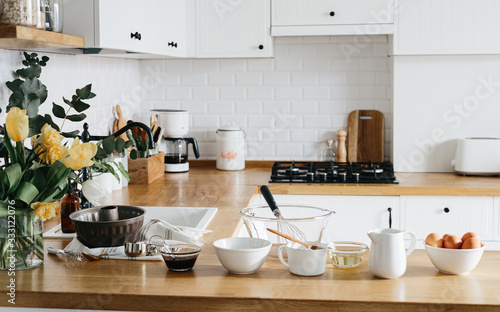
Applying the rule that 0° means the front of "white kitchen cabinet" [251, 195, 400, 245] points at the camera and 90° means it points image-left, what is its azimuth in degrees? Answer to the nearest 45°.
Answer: approximately 0°

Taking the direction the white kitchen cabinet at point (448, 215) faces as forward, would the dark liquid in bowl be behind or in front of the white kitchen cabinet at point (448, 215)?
in front

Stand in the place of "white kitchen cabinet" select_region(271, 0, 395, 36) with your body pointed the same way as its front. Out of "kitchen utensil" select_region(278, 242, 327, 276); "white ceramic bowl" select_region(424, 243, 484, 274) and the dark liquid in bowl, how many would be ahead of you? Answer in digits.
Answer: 3

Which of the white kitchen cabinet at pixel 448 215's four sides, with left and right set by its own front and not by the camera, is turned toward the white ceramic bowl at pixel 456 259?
front

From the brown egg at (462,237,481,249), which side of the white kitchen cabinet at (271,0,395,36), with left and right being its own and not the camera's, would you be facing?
front

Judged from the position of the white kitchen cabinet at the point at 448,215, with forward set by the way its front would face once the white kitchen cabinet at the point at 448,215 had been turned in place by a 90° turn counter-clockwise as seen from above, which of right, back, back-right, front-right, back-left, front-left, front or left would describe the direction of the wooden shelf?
back-right

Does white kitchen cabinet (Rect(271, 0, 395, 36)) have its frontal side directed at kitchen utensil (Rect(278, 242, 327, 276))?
yes

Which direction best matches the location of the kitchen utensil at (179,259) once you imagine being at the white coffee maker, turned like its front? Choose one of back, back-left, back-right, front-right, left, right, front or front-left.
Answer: front-right
